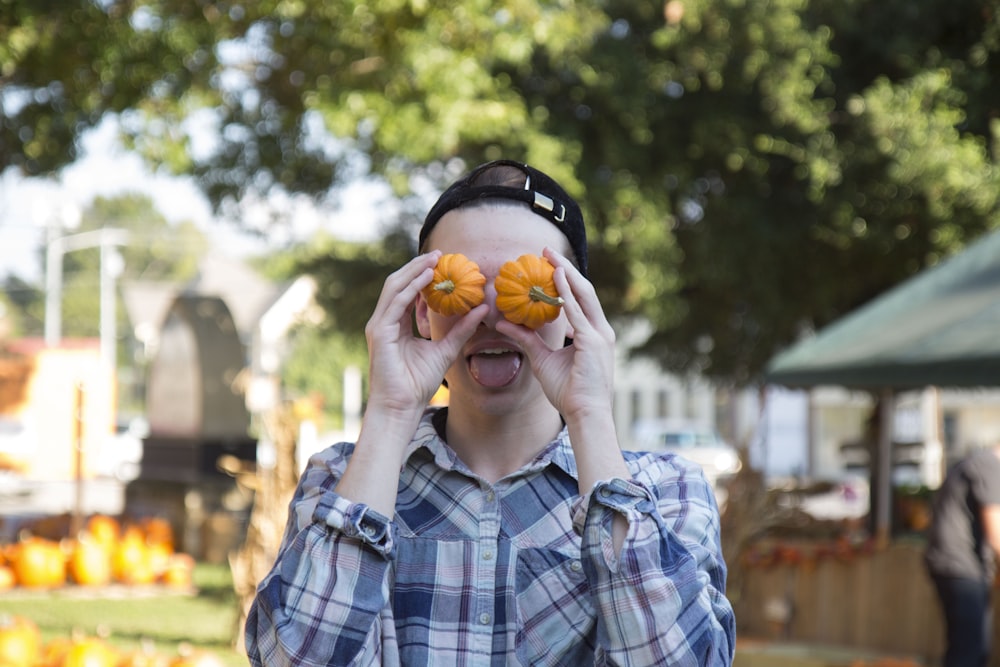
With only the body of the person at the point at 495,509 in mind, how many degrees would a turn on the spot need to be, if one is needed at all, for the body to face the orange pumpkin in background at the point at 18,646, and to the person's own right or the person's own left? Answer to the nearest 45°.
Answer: approximately 135° to the person's own right

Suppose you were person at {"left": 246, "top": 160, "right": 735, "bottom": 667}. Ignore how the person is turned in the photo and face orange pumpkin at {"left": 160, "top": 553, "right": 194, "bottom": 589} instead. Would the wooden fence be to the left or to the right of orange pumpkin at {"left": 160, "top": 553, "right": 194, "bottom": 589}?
right

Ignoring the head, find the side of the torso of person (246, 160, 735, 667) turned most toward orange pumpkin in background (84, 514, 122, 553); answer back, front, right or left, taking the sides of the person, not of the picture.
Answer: back

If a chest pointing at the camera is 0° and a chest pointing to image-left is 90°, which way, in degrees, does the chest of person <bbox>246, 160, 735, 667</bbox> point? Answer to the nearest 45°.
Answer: approximately 0°

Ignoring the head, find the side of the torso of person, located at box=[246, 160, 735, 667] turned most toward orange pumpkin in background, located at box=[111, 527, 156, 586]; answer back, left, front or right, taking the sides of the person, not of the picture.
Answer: back

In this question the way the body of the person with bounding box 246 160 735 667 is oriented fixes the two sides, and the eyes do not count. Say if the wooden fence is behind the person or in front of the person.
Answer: behind

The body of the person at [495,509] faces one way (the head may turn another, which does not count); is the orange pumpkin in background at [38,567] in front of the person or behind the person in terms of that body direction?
behind

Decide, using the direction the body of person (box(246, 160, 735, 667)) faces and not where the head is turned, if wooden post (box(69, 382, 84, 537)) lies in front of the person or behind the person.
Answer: behind
